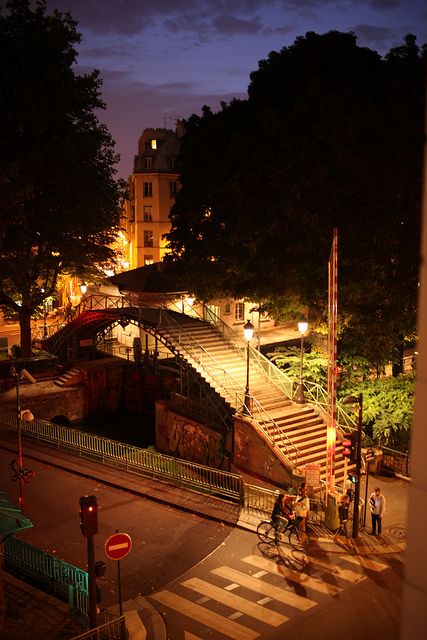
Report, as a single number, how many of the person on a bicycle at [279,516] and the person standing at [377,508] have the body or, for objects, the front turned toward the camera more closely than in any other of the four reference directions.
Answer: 1

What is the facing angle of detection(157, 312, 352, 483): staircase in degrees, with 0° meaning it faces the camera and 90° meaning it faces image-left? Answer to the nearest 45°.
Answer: approximately 315°

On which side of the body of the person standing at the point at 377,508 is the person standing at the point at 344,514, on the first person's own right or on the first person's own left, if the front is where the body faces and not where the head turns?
on the first person's own right

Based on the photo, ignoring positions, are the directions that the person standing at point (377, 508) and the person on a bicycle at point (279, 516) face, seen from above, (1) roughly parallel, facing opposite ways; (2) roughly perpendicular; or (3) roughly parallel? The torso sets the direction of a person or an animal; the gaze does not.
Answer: roughly perpendicular

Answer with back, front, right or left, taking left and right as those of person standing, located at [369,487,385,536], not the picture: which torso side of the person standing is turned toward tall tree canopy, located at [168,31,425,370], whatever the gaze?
back
